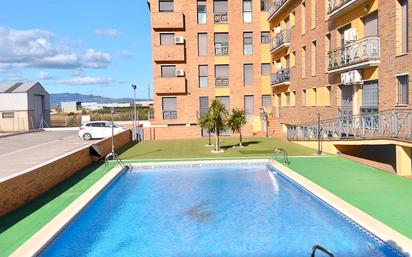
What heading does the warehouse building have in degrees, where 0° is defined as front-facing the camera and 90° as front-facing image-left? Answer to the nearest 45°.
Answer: approximately 315°

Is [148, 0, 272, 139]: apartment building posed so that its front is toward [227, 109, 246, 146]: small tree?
yes

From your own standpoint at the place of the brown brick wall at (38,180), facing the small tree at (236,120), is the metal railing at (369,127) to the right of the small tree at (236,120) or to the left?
right

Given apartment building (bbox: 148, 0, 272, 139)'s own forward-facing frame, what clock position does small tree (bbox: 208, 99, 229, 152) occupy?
The small tree is roughly at 12 o'clock from the apartment building.
